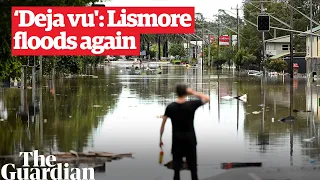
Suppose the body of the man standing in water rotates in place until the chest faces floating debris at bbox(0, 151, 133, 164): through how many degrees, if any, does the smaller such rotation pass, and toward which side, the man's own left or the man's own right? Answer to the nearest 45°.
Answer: approximately 45° to the man's own left

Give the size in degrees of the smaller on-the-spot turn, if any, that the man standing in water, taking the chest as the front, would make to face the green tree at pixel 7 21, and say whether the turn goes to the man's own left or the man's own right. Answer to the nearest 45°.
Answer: approximately 45° to the man's own left

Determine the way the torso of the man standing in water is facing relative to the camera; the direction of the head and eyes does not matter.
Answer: away from the camera

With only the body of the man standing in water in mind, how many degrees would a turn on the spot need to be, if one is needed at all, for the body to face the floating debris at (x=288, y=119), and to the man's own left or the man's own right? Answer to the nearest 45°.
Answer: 0° — they already face it
